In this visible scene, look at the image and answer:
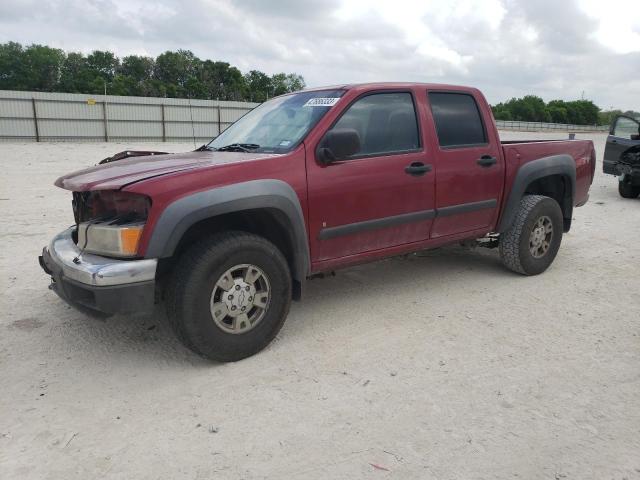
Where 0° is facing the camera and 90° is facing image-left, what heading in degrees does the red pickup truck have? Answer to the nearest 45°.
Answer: approximately 45°

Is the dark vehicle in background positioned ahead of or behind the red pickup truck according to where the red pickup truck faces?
behind

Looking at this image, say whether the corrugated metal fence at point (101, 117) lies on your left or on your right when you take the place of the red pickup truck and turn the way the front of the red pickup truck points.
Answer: on your right
